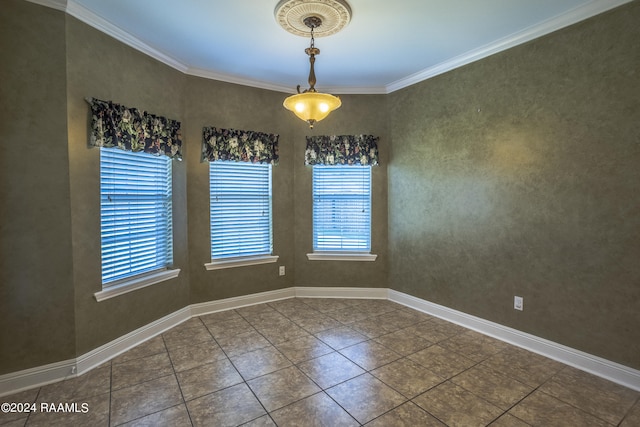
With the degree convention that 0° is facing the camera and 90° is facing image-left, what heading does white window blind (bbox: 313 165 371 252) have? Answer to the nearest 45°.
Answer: approximately 0°

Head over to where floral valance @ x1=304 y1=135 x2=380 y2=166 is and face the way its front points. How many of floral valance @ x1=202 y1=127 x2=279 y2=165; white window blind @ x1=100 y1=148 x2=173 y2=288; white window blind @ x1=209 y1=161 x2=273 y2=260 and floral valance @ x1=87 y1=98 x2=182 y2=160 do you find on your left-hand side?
0

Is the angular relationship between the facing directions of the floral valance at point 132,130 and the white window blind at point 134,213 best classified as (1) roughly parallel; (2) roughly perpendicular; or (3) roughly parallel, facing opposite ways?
roughly parallel

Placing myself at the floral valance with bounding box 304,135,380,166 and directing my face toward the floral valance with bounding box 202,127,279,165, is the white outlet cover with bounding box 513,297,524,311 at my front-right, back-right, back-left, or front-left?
back-left

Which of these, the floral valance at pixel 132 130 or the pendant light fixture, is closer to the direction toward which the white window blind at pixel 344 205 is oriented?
the pendant light fixture

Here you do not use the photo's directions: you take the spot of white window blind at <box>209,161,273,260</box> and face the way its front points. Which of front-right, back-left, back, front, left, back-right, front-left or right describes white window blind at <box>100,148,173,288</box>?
right

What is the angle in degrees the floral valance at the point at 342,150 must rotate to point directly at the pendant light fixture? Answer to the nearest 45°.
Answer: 0° — it already faces it

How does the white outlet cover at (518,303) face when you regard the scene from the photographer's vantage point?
facing the viewer and to the left of the viewer

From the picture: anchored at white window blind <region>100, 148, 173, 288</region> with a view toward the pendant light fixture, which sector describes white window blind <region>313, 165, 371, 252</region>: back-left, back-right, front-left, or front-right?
front-left

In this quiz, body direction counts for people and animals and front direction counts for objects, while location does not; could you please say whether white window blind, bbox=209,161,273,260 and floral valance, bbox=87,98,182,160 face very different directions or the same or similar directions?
same or similar directions

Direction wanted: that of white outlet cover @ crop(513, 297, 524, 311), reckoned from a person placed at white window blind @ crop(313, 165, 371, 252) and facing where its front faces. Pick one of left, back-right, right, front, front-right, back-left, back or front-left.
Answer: front-left

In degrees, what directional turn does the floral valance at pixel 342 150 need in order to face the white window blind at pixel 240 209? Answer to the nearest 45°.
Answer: approximately 90° to its right

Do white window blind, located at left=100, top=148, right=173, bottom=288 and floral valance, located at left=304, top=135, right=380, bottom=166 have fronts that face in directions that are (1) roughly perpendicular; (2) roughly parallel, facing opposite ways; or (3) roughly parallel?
roughly perpendicular

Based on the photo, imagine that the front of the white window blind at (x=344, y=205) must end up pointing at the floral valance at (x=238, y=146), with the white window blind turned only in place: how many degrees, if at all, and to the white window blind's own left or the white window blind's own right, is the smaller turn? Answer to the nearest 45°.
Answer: approximately 45° to the white window blind's own right

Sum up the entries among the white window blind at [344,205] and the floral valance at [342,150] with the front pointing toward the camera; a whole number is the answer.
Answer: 2

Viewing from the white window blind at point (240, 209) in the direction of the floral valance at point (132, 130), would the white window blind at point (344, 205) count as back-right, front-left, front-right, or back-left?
back-left

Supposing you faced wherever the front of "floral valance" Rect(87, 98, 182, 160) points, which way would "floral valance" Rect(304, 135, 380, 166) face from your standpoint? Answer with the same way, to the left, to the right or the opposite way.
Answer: to the right

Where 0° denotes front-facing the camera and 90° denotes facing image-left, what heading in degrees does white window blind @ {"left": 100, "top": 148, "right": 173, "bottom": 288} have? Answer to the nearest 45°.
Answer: approximately 315°

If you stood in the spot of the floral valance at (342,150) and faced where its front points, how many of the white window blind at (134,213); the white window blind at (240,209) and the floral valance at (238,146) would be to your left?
0

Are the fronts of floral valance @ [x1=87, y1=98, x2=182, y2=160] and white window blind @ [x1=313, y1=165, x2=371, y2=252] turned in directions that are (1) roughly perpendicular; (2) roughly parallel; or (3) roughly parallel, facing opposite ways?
roughly perpendicular

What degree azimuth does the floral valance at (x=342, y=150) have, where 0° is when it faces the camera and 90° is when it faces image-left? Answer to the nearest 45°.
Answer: approximately 0°
